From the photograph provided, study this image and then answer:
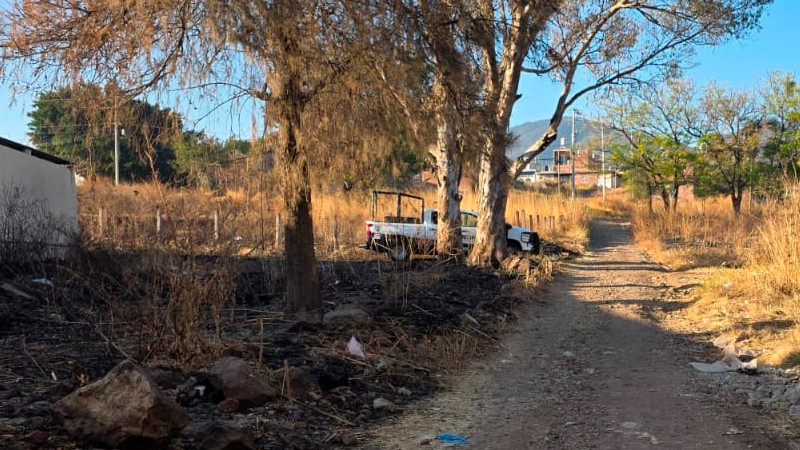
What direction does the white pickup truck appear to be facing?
to the viewer's right

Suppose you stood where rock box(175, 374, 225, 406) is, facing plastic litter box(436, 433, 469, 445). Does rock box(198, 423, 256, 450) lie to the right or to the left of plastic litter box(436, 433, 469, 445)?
right

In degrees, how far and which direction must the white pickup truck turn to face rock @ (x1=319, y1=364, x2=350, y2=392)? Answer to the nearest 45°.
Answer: approximately 90° to its right

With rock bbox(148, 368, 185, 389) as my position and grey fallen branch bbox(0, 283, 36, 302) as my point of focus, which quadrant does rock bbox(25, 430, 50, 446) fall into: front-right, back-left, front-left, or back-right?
back-left

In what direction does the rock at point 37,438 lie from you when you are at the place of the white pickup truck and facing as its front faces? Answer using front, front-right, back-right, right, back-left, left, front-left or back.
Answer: right

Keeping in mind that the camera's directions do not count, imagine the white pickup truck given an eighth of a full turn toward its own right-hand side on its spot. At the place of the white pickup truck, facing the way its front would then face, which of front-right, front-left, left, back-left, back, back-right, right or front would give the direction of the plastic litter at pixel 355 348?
front-right

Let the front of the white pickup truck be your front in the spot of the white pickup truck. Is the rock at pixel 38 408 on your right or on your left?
on your right

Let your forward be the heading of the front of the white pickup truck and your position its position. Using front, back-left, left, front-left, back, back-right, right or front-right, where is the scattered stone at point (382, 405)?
right

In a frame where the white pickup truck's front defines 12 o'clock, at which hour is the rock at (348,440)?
The rock is roughly at 3 o'clock from the white pickup truck.

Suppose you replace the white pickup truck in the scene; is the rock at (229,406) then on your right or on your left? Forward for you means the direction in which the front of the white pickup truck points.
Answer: on your right

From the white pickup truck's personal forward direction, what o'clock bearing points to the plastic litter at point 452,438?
The plastic litter is roughly at 3 o'clock from the white pickup truck.

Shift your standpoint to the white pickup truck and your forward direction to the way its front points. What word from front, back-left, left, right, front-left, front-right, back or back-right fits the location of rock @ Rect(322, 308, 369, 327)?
right

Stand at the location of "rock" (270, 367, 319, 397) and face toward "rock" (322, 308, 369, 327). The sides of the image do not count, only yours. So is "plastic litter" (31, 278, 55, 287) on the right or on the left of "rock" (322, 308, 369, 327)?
left

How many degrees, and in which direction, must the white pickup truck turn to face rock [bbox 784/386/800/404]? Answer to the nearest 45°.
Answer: approximately 90° to its right

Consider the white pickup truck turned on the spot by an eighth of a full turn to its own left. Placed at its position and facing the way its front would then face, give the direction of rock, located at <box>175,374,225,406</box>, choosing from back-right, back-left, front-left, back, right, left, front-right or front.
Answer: back-right

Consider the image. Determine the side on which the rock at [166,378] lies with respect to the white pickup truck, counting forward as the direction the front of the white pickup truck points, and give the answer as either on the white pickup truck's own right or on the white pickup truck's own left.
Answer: on the white pickup truck's own right
